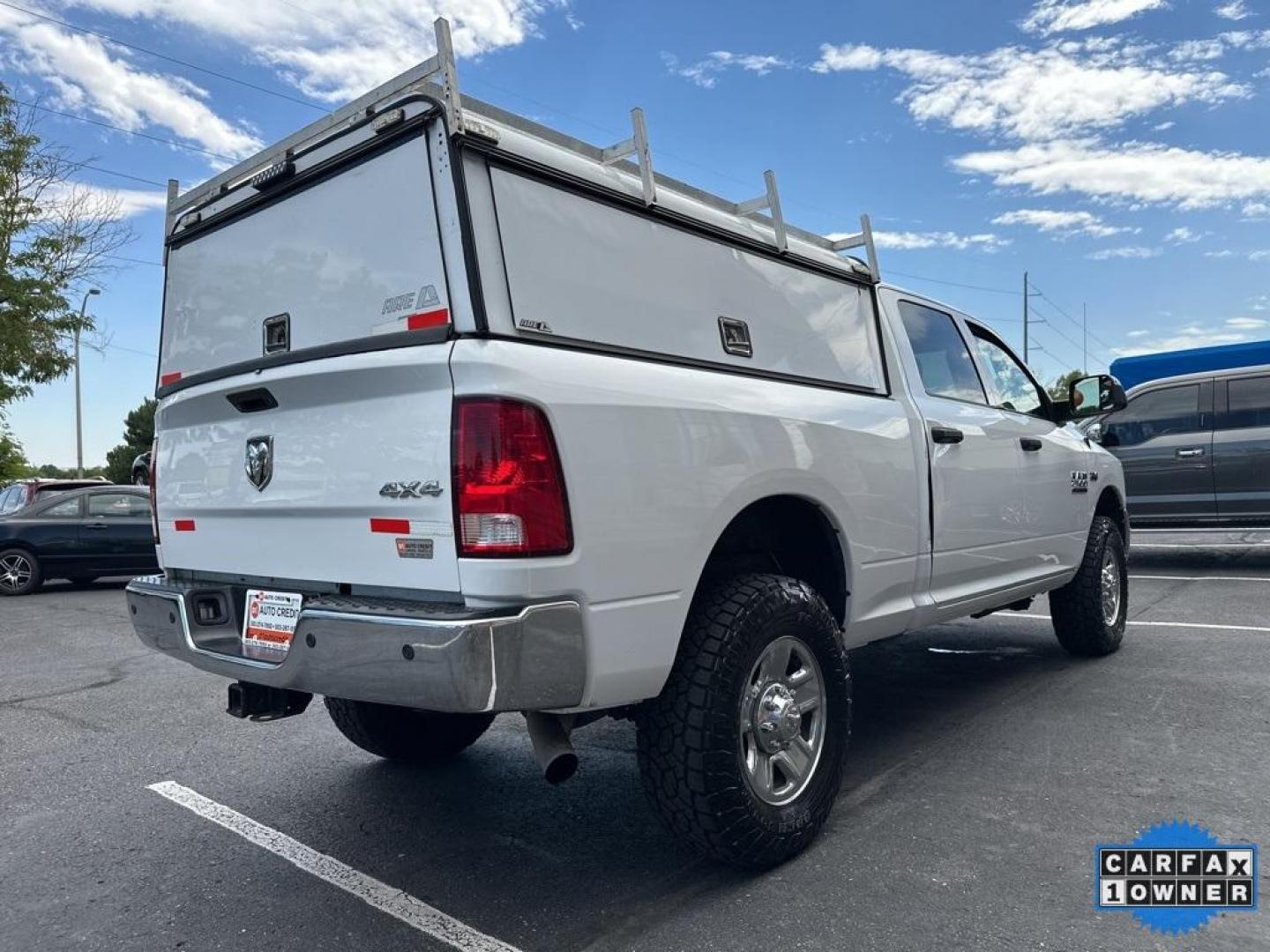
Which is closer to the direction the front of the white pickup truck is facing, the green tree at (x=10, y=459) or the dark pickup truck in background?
the dark pickup truck in background

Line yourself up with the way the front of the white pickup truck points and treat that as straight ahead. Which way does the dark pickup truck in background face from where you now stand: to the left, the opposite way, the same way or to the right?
to the left

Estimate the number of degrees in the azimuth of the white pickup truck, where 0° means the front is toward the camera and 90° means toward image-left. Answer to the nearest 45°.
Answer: approximately 225°

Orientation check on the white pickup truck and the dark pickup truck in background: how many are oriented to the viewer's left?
1

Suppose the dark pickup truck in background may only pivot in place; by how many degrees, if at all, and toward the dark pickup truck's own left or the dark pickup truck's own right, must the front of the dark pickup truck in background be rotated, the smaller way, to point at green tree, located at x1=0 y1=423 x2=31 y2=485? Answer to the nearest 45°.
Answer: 0° — it already faces it

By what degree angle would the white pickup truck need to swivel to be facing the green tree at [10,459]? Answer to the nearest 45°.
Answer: approximately 90° to its left

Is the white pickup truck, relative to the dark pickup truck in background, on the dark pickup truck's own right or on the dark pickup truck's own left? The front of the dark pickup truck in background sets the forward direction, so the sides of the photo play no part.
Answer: on the dark pickup truck's own left

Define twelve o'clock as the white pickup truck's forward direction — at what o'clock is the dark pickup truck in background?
The dark pickup truck in background is roughly at 12 o'clock from the white pickup truck.

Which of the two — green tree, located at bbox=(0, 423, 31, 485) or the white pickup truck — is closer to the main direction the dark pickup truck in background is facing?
the green tree

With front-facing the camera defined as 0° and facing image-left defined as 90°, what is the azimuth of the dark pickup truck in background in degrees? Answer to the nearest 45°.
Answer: approximately 90°
